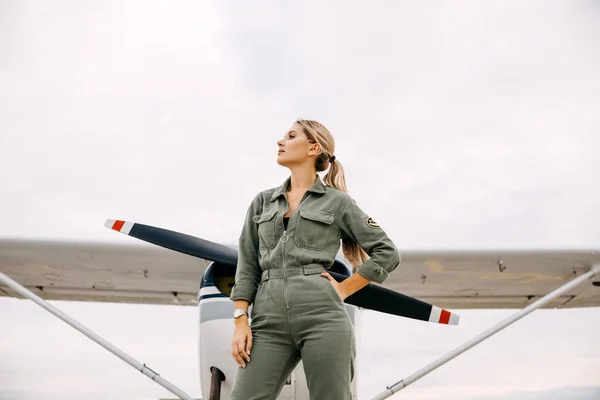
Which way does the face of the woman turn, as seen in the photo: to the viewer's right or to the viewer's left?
to the viewer's left

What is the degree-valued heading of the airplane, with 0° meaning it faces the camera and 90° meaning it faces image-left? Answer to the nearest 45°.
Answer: approximately 0°

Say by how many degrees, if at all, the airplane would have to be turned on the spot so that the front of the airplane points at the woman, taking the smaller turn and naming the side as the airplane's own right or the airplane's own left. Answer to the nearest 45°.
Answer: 0° — it already faces them
